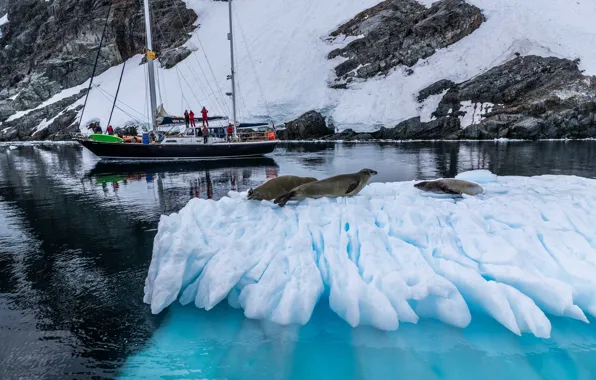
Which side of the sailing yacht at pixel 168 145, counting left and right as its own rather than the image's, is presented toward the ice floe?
left

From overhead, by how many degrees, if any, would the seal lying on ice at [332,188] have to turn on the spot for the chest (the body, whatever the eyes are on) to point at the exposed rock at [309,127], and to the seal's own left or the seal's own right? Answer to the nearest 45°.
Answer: approximately 90° to the seal's own left

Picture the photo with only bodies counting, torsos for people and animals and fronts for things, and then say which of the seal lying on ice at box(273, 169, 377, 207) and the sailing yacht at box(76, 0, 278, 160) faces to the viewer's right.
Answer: the seal lying on ice

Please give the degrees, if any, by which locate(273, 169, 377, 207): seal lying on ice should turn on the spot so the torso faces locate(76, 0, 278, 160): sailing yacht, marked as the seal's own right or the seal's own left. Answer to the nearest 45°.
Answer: approximately 135° to the seal's own left

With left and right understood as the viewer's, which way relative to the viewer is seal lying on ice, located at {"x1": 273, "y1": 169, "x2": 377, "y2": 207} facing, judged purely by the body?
facing to the right of the viewer

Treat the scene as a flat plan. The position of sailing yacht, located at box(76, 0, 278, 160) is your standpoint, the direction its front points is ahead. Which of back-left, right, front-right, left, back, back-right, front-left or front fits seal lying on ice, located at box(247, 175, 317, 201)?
left

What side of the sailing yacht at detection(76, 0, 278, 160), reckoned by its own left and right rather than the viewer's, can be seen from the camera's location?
left

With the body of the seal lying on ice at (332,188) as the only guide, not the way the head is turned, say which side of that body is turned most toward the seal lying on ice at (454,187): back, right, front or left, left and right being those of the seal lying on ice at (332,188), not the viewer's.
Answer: front

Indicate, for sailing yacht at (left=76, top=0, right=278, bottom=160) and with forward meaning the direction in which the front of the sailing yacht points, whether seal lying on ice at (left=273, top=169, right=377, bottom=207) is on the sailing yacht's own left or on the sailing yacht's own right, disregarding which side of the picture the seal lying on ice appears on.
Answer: on the sailing yacht's own left

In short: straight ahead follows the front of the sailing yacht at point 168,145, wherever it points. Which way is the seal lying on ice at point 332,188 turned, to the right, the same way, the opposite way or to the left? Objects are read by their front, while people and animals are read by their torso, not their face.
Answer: the opposite way

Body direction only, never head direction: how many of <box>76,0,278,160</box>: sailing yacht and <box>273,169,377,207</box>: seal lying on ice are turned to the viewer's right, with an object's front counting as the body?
1

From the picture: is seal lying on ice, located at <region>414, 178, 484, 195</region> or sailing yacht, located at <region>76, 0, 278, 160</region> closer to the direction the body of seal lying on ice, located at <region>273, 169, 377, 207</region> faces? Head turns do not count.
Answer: the seal lying on ice

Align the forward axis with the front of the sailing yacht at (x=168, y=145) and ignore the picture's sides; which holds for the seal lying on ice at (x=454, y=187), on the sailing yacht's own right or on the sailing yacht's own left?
on the sailing yacht's own left
